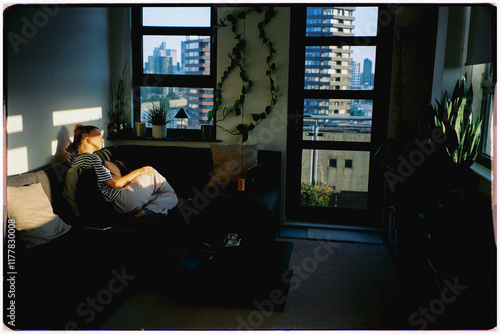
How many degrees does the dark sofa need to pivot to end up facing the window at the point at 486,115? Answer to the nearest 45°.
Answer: approximately 45° to its left

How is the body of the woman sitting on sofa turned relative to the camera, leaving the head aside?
to the viewer's right

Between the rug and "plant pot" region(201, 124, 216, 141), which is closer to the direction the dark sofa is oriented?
the rug

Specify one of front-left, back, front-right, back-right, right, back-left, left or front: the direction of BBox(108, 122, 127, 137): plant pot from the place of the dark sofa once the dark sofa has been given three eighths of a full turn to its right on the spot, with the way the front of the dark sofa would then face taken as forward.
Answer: right

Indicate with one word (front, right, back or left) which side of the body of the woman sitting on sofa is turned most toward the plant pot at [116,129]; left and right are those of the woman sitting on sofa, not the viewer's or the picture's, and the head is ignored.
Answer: left

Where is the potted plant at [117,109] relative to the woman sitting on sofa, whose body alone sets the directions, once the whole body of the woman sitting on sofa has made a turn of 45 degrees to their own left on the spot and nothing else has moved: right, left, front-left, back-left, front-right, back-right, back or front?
front-left

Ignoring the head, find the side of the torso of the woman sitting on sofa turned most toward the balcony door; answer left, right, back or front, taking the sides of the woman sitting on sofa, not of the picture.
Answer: front

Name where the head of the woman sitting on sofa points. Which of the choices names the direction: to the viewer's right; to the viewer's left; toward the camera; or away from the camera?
to the viewer's right

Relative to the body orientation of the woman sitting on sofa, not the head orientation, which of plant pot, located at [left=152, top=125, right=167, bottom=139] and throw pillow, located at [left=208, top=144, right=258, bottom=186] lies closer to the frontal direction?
the throw pillow

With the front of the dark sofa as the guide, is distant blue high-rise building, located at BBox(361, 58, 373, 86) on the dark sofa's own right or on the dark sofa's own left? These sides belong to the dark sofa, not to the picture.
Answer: on the dark sofa's own left

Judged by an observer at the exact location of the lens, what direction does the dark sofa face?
facing the viewer and to the right of the viewer

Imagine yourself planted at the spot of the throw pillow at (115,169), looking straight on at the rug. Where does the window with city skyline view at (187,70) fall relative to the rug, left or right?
left
